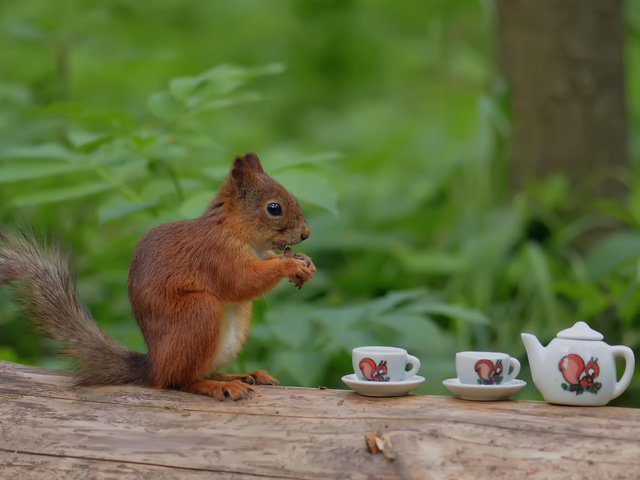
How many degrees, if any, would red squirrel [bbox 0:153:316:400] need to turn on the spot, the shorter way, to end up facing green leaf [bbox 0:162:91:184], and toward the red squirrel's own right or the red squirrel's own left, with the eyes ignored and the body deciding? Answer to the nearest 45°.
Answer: approximately 135° to the red squirrel's own left

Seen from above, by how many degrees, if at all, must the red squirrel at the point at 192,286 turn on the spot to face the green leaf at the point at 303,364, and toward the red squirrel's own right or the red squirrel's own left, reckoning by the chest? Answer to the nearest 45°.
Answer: approximately 45° to the red squirrel's own left

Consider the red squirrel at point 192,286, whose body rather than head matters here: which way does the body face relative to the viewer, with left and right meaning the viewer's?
facing to the right of the viewer

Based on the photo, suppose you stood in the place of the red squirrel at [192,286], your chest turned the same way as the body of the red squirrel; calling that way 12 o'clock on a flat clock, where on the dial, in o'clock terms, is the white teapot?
The white teapot is roughly at 1 o'clock from the red squirrel.

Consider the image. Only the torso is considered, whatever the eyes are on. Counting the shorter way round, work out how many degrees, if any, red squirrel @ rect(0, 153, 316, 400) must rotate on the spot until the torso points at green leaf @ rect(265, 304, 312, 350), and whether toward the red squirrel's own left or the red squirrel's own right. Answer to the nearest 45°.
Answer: approximately 45° to the red squirrel's own left
